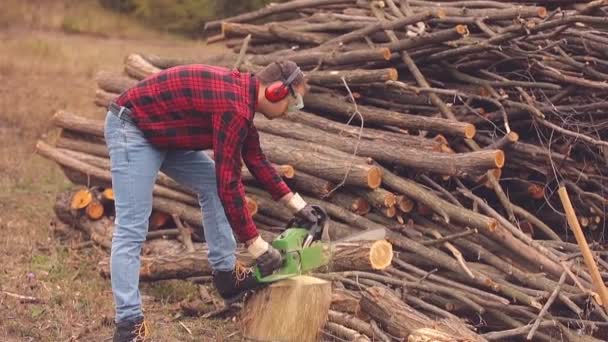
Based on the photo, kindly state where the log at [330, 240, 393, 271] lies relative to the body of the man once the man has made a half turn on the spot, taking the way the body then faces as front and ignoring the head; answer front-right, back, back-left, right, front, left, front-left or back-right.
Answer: back

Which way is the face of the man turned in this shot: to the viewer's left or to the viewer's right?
to the viewer's right

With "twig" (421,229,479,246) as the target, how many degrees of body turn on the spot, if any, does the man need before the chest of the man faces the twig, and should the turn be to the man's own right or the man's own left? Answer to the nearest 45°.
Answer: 0° — they already face it

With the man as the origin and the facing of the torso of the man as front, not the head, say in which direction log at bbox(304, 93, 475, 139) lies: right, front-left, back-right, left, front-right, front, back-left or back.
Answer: front-left

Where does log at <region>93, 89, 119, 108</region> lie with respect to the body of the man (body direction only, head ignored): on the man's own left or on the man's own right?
on the man's own left

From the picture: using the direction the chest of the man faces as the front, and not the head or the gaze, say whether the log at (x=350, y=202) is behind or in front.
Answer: in front

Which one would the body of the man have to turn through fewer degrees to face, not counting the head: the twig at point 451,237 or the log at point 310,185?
the twig

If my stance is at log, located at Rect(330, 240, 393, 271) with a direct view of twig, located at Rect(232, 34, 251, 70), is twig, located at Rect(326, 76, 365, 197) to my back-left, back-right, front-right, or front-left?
front-right

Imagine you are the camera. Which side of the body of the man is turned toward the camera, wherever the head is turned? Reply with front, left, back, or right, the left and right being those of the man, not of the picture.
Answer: right

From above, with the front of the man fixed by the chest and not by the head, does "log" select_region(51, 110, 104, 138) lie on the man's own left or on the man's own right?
on the man's own left

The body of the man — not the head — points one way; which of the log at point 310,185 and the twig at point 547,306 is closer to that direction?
the twig
